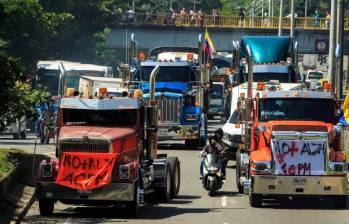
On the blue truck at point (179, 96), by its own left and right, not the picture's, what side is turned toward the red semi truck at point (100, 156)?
front

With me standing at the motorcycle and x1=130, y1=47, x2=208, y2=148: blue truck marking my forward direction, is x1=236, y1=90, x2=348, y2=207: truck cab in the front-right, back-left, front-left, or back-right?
back-right

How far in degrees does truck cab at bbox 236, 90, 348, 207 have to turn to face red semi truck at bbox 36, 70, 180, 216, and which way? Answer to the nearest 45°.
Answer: approximately 45° to its right

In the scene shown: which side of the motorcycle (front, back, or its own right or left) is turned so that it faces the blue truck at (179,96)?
back

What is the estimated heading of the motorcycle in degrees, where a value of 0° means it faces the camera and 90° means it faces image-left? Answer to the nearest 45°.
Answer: approximately 0°

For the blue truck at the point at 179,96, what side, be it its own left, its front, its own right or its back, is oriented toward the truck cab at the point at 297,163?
front

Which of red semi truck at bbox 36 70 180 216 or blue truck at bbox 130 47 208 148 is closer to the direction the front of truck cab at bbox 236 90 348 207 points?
the red semi truck
